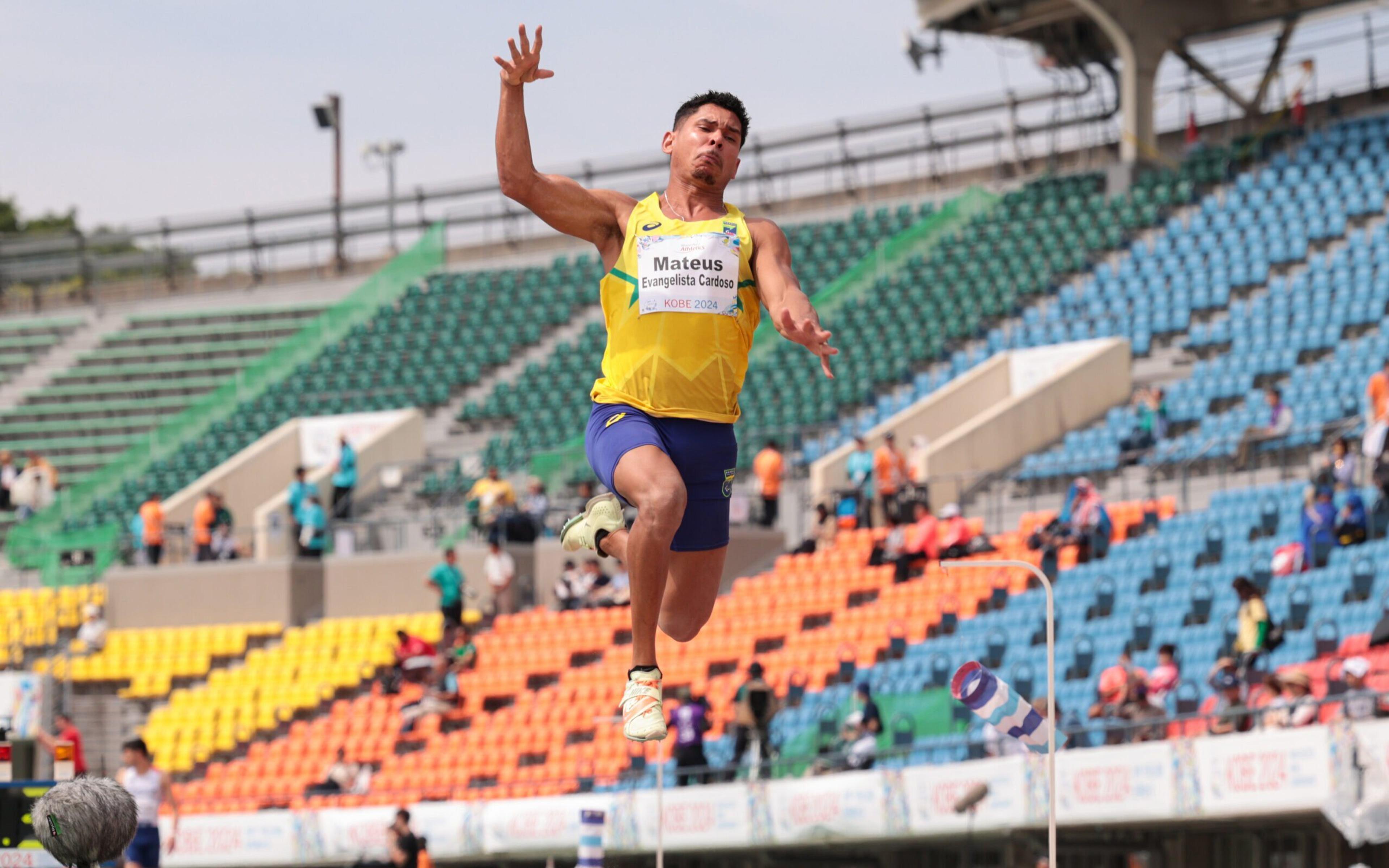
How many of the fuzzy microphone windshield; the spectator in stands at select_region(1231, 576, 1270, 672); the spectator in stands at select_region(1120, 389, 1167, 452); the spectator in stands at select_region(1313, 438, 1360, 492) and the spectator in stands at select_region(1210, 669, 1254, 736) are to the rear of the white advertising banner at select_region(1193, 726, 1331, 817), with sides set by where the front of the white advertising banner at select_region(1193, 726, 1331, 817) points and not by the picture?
4

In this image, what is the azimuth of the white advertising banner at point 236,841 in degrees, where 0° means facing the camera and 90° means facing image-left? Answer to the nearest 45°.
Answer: approximately 0°

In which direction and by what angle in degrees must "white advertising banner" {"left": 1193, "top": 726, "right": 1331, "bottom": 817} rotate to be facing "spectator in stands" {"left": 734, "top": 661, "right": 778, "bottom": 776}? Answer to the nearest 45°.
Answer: approximately 135° to its right

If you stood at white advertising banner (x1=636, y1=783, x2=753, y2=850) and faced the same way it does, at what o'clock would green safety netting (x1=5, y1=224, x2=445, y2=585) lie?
The green safety netting is roughly at 5 o'clock from the white advertising banner.
